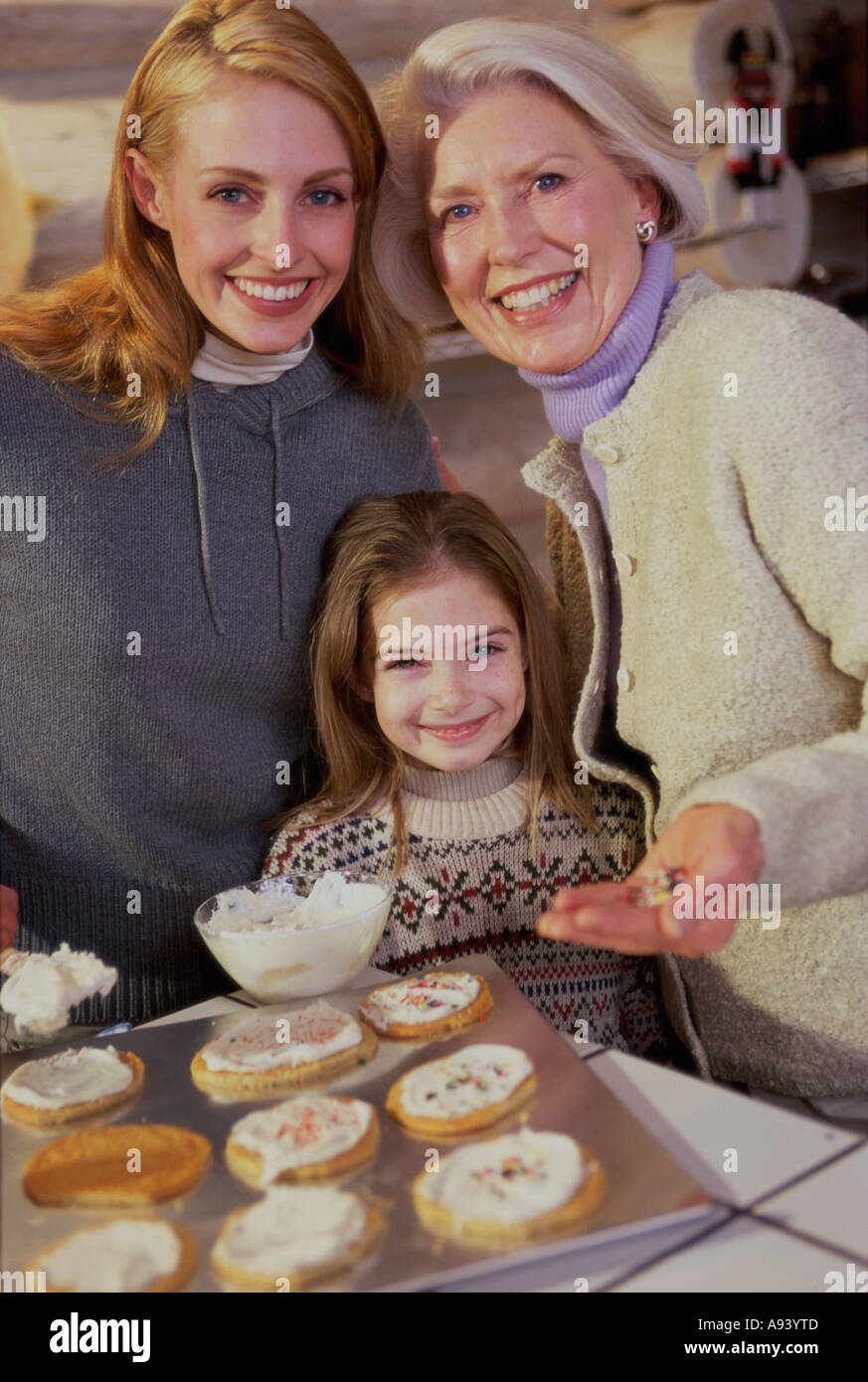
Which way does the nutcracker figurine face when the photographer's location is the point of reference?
facing the viewer

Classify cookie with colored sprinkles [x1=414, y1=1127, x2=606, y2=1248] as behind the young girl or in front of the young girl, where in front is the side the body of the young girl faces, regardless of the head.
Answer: in front

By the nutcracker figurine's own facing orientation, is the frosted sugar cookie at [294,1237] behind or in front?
in front

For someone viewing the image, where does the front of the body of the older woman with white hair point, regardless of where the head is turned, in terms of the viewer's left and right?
facing the viewer and to the left of the viewer

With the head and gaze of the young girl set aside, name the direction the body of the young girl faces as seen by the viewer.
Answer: toward the camera

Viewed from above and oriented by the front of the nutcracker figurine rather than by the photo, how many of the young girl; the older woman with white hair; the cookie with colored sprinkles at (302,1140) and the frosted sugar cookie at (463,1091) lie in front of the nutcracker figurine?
4

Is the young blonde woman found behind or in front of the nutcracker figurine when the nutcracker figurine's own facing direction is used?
in front

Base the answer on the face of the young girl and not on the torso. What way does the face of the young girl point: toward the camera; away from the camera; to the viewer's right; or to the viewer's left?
toward the camera

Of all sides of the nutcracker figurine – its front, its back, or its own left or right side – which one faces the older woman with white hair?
front

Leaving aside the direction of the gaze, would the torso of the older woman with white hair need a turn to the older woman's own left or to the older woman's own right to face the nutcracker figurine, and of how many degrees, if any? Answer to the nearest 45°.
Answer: approximately 135° to the older woman's own right

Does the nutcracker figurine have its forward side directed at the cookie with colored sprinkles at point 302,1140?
yes

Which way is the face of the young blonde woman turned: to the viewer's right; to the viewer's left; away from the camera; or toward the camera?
toward the camera

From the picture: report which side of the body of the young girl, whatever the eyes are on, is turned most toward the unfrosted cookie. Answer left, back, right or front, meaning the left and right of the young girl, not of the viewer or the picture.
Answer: front

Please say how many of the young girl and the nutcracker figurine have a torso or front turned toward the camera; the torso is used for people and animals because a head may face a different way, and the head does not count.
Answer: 2
